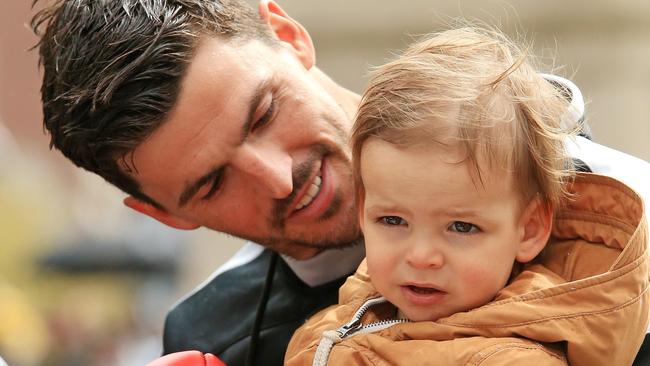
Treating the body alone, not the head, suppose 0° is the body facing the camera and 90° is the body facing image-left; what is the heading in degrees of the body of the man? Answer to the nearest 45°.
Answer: approximately 0°

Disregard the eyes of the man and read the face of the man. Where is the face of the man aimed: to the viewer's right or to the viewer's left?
to the viewer's right
